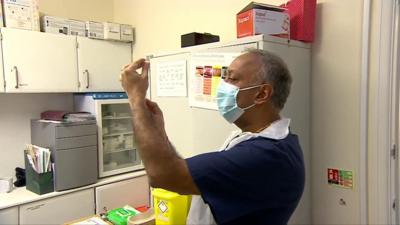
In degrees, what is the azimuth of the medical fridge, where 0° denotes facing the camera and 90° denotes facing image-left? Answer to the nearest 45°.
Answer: approximately 315°

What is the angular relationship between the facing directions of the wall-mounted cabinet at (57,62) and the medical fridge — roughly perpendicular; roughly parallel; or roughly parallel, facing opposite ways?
roughly parallel

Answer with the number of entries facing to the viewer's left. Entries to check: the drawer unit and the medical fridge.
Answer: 0

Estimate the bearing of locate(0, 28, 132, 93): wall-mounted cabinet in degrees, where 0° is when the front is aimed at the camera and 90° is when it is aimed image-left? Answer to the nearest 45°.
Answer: approximately 315°

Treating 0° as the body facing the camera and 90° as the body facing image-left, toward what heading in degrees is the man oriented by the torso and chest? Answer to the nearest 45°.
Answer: approximately 90°

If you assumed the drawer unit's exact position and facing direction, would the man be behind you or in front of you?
in front

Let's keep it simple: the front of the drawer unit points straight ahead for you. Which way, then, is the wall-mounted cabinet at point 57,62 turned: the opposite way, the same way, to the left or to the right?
the same way

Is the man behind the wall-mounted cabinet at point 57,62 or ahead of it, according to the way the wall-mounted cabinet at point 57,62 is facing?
ahead

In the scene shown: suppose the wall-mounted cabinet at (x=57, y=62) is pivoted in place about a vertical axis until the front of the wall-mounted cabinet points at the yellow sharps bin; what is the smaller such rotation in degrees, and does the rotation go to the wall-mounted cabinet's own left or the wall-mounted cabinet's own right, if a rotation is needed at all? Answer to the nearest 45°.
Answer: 0° — it already faces it

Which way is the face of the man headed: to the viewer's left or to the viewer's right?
to the viewer's left

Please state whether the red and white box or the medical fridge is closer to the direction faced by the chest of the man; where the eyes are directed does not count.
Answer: the medical fridge

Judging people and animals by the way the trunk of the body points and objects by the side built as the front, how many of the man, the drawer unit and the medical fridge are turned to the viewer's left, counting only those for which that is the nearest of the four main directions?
1
